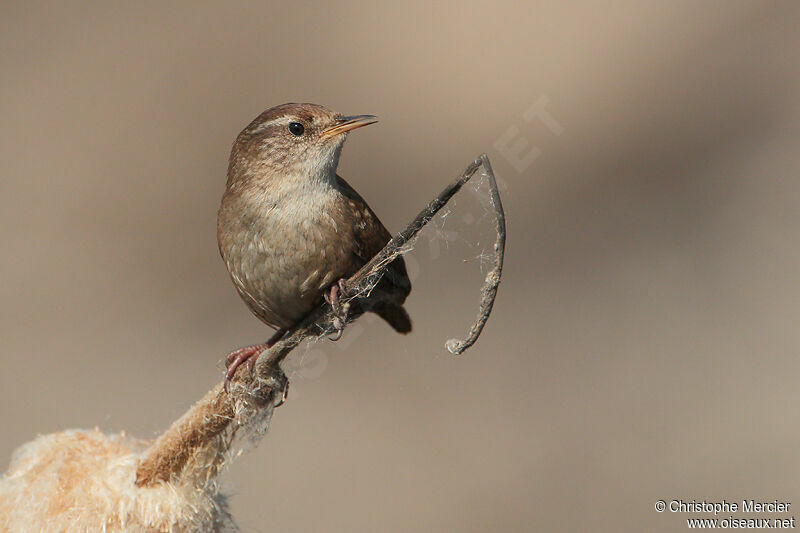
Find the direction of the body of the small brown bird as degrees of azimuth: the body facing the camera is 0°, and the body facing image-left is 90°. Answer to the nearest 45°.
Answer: approximately 45°

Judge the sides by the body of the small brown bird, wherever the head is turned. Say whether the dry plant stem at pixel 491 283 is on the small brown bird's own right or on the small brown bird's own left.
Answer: on the small brown bird's own left
